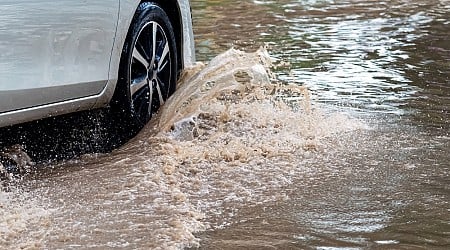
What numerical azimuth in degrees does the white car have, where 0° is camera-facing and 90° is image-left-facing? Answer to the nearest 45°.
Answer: approximately 225°
